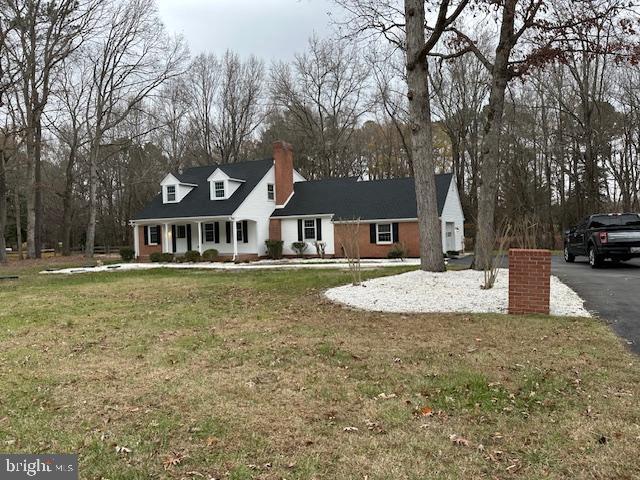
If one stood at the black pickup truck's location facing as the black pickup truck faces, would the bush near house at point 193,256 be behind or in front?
in front

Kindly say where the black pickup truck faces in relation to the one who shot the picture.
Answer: facing away from the viewer and to the left of the viewer

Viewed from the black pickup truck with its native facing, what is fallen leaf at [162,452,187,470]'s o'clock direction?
The fallen leaf is roughly at 8 o'clock from the black pickup truck.

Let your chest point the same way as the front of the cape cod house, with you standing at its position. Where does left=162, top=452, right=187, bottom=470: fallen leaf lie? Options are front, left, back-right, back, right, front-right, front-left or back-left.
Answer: front-left

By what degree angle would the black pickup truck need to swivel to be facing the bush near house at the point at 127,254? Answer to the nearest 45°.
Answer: approximately 45° to its left

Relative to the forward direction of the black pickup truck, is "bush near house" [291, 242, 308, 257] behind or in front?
in front

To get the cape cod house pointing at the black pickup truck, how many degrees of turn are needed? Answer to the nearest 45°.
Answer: approximately 90° to its left

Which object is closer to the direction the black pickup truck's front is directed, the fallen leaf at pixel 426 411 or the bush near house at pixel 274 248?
the bush near house

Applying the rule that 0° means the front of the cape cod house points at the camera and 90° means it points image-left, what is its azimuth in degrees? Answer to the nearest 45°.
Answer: approximately 45°

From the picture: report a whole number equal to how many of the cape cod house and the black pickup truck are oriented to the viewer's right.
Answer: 0

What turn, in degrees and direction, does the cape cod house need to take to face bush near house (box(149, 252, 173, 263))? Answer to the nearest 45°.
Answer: approximately 45° to its right

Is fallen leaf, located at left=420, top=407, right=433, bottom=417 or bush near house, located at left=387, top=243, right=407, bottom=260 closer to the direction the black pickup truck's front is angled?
the bush near house

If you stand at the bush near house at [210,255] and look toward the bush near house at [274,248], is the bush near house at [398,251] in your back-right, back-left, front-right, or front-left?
front-right

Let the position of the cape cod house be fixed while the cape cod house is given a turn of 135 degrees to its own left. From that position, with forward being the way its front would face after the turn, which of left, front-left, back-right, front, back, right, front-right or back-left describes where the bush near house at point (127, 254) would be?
back
